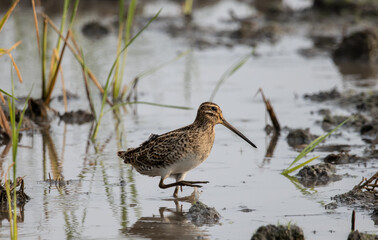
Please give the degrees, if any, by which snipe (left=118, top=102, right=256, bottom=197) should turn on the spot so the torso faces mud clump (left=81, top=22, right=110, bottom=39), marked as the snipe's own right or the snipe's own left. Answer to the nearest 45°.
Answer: approximately 90° to the snipe's own left

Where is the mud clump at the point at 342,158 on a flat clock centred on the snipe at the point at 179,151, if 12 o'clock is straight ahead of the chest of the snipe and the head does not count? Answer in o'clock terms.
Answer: The mud clump is roughly at 11 o'clock from the snipe.

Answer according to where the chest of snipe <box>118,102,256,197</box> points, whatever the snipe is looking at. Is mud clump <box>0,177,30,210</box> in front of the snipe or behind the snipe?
behind

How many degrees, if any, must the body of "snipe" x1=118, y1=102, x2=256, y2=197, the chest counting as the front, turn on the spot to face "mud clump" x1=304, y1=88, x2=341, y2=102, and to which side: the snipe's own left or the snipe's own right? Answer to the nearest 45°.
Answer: approximately 45° to the snipe's own left

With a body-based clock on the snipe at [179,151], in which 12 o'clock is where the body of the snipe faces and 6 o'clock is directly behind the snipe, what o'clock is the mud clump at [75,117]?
The mud clump is roughly at 8 o'clock from the snipe.

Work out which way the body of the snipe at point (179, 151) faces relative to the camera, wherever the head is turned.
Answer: to the viewer's right

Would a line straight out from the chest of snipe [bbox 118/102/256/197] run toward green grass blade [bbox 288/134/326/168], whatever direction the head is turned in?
yes

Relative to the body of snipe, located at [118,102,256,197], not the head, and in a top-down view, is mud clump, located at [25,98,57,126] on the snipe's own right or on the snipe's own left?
on the snipe's own left

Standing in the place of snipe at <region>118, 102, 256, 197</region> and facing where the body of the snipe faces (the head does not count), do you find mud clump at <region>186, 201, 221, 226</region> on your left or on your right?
on your right
